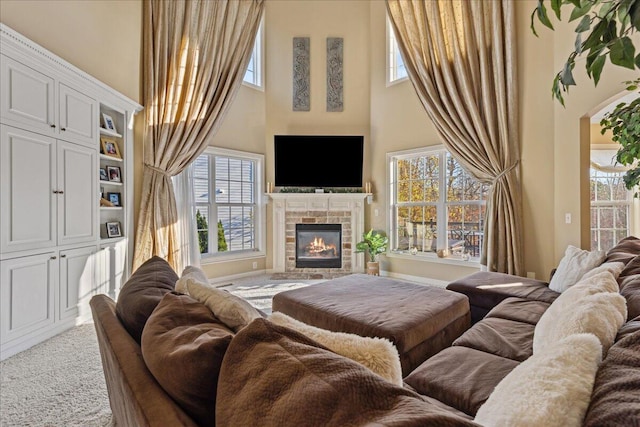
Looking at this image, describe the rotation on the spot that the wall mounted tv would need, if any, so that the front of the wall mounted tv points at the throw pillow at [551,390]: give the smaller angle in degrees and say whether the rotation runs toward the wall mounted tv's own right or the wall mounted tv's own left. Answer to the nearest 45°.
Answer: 0° — it already faces it

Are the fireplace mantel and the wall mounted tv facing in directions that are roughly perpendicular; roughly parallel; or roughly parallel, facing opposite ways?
roughly parallel

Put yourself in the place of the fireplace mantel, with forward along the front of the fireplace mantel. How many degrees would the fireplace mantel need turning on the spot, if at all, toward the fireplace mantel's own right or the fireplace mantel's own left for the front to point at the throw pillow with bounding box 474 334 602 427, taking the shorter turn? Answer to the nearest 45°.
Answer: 0° — it already faces it

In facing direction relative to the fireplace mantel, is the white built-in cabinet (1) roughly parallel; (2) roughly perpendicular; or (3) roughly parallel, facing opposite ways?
roughly perpendicular

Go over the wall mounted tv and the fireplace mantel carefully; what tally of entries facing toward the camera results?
2

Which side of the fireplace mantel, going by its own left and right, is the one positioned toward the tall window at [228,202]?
right

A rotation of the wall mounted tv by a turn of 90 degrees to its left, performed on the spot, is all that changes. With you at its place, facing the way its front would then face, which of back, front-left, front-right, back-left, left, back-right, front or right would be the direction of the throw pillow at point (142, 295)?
right

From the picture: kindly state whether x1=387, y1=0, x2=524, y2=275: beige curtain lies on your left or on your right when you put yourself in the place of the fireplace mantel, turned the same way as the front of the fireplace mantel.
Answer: on your left

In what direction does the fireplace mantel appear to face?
toward the camera

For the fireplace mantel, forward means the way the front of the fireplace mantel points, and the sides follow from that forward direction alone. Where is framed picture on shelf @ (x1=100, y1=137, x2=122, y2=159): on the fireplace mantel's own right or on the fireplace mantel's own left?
on the fireplace mantel's own right

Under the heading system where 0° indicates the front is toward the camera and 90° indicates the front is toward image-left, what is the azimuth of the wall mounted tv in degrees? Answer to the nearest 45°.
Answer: approximately 0°

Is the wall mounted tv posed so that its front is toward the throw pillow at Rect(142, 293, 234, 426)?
yes

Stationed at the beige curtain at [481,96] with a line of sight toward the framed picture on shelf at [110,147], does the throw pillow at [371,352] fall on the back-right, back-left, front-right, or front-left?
front-left

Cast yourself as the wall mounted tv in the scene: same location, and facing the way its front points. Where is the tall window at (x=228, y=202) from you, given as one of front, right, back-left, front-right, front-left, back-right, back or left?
right

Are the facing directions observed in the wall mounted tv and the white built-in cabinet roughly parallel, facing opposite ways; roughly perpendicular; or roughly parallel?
roughly perpendicular
